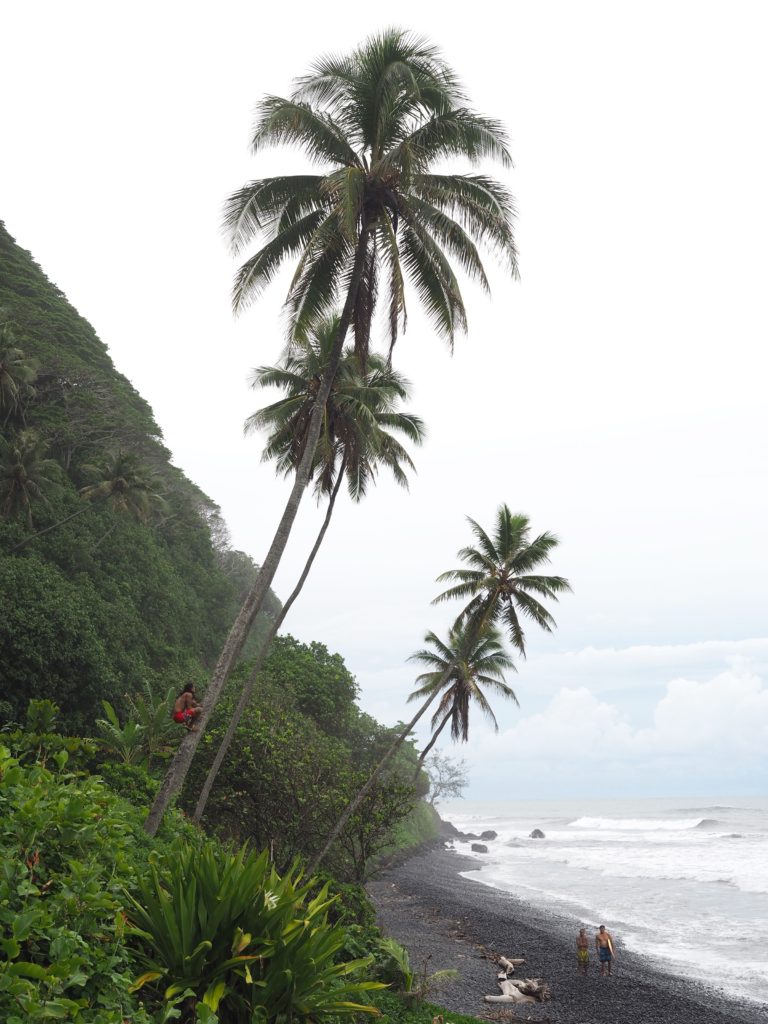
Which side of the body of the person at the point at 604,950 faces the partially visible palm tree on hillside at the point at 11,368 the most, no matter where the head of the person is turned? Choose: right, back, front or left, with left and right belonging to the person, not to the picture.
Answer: right

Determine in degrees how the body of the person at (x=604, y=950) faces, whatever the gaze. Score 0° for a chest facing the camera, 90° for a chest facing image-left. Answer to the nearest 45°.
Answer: approximately 0°

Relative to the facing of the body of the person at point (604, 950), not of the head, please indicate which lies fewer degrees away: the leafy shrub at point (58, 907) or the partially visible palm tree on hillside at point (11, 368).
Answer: the leafy shrub

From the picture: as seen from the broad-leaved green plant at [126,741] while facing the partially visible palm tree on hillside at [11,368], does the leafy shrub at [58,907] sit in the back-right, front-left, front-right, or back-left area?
back-left
